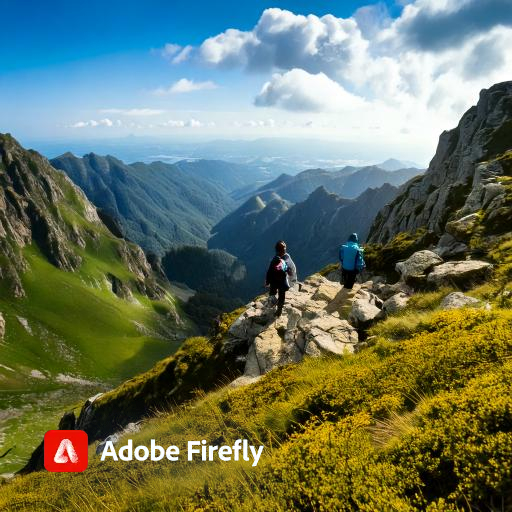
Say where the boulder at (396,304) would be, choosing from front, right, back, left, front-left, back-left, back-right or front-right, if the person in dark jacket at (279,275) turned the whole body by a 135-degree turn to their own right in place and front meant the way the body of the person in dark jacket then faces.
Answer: front

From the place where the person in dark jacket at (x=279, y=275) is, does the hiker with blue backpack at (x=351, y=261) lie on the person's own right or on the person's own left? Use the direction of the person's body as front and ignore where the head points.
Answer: on the person's own right

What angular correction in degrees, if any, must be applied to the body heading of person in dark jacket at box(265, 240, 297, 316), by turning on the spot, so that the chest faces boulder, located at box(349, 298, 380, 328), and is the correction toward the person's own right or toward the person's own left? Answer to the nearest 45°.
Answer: approximately 135° to the person's own right

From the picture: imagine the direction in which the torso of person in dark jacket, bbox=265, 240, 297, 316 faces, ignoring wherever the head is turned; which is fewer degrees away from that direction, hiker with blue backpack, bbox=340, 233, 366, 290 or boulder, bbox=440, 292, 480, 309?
the hiker with blue backpack

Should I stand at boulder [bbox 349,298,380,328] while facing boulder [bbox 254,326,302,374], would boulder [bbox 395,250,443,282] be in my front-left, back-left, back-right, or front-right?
back-right

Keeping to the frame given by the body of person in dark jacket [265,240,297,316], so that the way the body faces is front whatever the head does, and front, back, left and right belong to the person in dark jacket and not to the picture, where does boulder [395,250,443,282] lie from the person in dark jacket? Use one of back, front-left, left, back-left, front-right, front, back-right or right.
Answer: right

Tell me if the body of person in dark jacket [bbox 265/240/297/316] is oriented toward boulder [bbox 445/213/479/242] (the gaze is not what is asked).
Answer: no

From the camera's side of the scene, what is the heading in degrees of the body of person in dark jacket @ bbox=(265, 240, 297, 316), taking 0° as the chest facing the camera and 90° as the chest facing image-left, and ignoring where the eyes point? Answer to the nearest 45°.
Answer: approximately 180°

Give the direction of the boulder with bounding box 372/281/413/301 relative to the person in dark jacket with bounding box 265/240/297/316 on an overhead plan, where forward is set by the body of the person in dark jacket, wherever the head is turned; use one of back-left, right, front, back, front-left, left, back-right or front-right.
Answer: right

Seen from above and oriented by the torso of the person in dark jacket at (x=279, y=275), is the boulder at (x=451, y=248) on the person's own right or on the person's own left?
on the person's own right

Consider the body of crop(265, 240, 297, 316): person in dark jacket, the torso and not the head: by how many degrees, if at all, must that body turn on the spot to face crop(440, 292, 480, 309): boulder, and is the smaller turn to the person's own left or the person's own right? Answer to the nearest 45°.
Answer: approximately 135° to the person's own right
